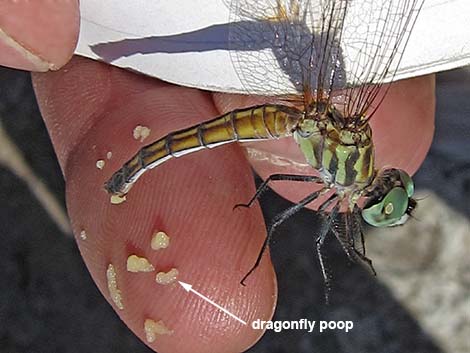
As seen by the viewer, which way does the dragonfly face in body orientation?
to the viewer's right
